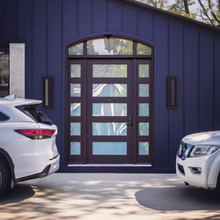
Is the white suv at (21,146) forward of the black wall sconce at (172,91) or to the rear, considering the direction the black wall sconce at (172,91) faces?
forward

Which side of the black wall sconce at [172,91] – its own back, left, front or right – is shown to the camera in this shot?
front

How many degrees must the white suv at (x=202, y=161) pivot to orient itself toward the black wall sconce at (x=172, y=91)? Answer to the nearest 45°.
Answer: approximately 135° to its right

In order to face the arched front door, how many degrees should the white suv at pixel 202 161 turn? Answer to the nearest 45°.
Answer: approximately 90° to its right

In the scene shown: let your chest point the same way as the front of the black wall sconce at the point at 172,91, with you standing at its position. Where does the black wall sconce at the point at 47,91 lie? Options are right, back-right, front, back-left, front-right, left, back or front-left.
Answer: right

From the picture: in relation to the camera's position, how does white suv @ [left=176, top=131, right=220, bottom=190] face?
facing the viewer and to the left of the viewer

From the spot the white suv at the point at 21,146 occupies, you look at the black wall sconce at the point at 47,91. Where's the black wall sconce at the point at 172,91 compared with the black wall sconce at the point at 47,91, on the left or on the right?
right

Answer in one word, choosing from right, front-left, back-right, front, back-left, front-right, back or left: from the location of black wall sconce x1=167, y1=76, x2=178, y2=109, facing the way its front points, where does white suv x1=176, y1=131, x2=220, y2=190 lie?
front

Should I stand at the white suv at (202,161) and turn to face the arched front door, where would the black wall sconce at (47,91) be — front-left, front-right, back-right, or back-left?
front-left

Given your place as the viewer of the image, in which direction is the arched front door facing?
facing the viewer

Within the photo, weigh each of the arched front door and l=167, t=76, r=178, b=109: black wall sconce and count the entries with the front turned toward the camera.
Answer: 2

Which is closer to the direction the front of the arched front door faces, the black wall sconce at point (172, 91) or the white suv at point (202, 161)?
the white suv

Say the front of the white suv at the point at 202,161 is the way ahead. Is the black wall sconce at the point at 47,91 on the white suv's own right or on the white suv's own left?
on the white suv's own right

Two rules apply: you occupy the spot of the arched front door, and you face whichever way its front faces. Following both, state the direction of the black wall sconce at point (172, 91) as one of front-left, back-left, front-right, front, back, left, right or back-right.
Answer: left
